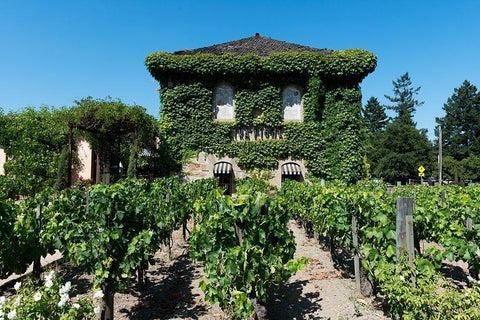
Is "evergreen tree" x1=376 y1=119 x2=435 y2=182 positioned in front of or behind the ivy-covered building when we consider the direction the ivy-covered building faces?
behind

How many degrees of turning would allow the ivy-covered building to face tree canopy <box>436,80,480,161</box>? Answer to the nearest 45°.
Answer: approximately 135° to its left

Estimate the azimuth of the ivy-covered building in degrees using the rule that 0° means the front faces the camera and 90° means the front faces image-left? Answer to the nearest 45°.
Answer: approximately 0°

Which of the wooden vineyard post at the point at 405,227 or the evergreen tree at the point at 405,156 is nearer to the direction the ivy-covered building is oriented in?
the wooden vineyard post

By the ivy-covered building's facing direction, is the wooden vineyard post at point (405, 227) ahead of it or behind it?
ahead

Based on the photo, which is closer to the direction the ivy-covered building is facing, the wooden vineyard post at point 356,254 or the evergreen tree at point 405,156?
the wooden vineyard post

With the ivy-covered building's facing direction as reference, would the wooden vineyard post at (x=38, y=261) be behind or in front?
in front

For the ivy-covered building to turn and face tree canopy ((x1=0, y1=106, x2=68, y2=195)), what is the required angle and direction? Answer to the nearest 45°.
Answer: approximately 90° to its right

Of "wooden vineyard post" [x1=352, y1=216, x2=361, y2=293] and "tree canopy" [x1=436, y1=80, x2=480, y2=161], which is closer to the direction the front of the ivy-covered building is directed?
the wooden vineyard post

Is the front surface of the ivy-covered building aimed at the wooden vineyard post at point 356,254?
yes

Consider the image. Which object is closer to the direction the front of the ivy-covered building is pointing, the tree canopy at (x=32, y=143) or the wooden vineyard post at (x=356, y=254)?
the wooden vineyard post

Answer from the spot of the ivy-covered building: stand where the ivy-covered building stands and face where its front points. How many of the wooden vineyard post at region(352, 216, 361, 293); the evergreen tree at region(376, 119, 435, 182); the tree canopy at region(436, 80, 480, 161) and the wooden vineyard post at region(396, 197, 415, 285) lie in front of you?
2
